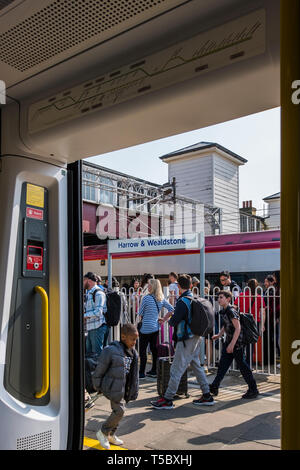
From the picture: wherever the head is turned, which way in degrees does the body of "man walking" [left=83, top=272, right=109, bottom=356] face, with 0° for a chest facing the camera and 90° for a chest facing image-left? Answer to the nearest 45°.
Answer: approximately 90°

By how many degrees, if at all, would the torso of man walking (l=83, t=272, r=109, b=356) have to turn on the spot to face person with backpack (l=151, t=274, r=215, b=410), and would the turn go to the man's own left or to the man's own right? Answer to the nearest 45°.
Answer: approximately 135° to the man's own left

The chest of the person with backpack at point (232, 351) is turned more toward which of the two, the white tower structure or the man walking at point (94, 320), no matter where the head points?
the man walking

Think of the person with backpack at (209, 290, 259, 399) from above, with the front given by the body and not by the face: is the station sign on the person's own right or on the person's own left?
on the person's own right

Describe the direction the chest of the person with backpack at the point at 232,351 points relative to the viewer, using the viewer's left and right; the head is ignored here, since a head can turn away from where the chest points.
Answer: facing to the left of the viewer
